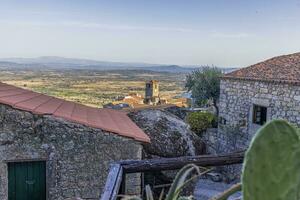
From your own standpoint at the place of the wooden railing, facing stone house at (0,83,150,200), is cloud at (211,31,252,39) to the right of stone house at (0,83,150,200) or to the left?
right

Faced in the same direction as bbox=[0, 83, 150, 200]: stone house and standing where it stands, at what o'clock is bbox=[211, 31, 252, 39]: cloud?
The cloud is roughly at 7 o'clock from the stone house.

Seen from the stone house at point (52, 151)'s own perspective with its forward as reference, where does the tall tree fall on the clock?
The tall tree is roughly at 7 o'clock from the stone house.

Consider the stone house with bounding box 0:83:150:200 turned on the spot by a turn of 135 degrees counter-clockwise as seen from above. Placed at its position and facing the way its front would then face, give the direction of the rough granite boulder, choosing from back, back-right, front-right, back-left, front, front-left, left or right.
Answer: front

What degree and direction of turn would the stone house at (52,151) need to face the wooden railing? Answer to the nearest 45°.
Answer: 0° — it already faces it

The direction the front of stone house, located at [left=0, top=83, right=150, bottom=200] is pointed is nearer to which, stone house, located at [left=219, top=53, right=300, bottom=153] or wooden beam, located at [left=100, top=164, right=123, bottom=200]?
the wooden beam

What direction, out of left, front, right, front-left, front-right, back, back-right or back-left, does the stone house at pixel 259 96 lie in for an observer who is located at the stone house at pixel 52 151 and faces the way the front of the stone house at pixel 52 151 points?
back-left

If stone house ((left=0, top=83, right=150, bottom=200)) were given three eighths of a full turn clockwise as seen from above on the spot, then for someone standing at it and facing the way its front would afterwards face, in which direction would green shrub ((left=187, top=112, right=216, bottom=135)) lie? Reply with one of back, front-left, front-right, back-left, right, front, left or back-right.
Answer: right

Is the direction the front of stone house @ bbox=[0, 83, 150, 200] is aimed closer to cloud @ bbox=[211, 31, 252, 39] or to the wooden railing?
the wooden railing

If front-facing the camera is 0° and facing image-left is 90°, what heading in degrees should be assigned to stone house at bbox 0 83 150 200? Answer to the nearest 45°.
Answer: approximately 0°
